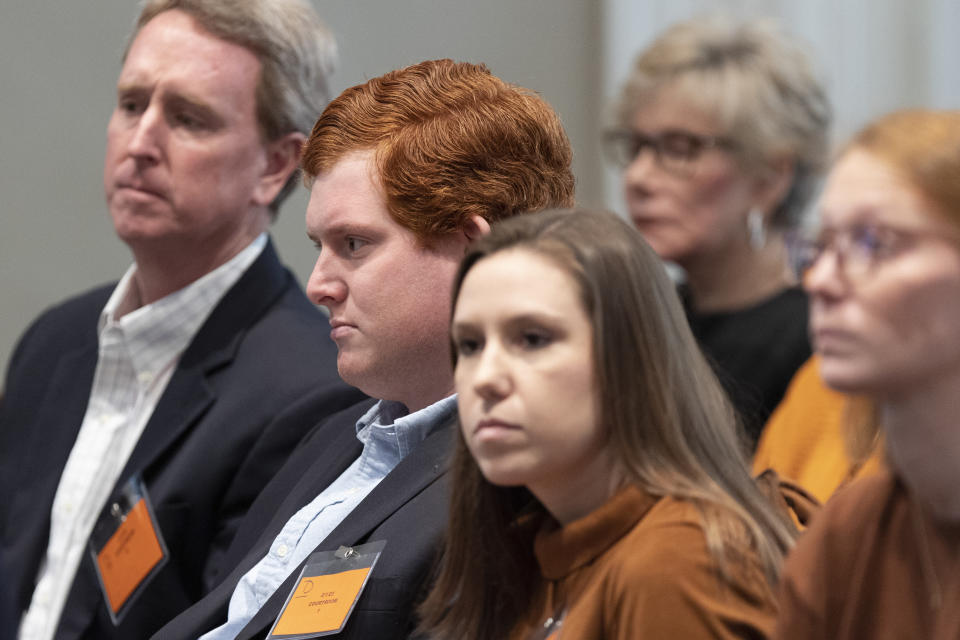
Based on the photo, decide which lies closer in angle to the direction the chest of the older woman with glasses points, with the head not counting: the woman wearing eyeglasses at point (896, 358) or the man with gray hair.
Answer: the man with gray hair

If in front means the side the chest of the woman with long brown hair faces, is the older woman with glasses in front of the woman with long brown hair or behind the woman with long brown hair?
behind

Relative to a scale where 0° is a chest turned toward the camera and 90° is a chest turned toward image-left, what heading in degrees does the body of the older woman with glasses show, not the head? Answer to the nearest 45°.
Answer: approximately 45°

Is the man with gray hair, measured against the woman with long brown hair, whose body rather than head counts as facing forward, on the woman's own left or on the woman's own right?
on the woman's own right

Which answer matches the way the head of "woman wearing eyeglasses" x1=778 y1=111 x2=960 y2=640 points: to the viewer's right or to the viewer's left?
to the viewer's left

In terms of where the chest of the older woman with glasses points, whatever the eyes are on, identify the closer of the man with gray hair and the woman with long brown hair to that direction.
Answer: the man with gray hair

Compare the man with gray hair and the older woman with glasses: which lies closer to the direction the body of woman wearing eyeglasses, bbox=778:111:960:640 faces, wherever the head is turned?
the man with gray hair
